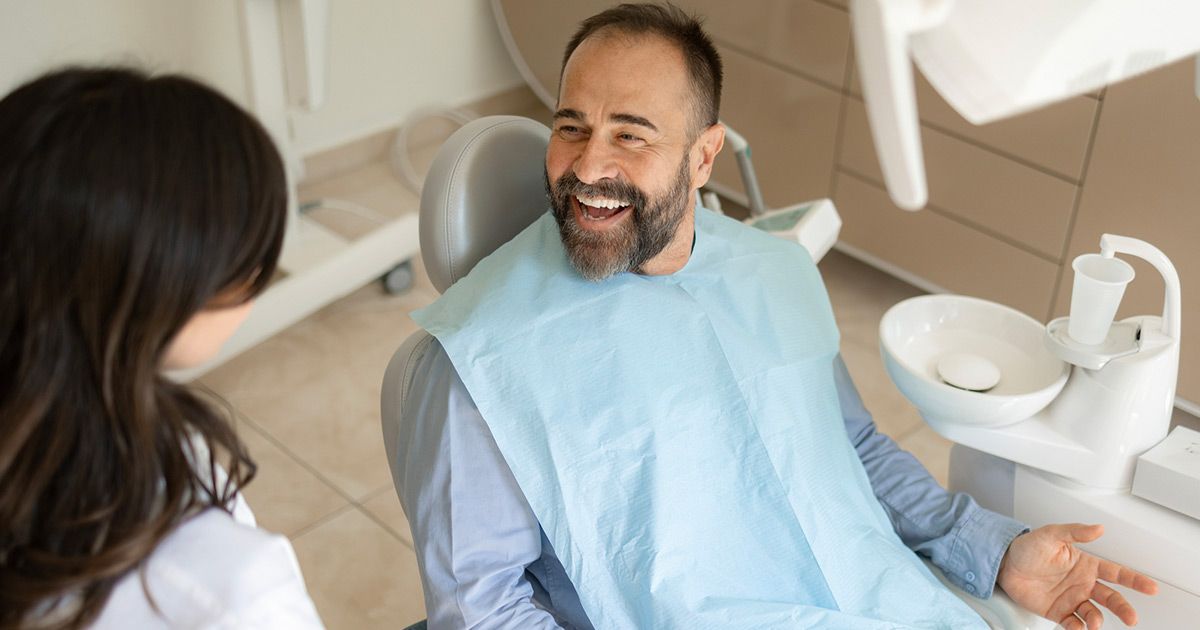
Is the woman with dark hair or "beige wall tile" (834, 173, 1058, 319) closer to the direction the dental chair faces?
the woman with dark hair

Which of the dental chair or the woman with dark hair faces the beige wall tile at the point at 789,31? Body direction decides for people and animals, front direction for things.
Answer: the woman with dark hair

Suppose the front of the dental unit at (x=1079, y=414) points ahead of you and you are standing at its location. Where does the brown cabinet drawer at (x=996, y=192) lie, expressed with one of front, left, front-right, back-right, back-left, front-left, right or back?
right

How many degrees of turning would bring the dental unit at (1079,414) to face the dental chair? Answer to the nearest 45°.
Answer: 0° — it already faces it

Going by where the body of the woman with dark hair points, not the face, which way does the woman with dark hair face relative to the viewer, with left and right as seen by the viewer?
facing away from the viewer and to the right of the viewer

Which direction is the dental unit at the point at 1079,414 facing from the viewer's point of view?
to the viewer's left

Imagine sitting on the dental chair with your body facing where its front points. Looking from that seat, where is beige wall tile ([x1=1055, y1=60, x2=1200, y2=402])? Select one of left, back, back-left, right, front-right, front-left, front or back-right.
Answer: left

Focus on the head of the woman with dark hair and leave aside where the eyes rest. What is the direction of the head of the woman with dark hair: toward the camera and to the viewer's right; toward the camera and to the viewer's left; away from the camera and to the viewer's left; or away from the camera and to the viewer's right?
away from the camera and to the viewer's right

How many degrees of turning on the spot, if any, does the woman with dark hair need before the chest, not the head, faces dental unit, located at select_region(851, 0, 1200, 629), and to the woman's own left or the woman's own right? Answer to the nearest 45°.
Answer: approximately 45° to the woman's own right
